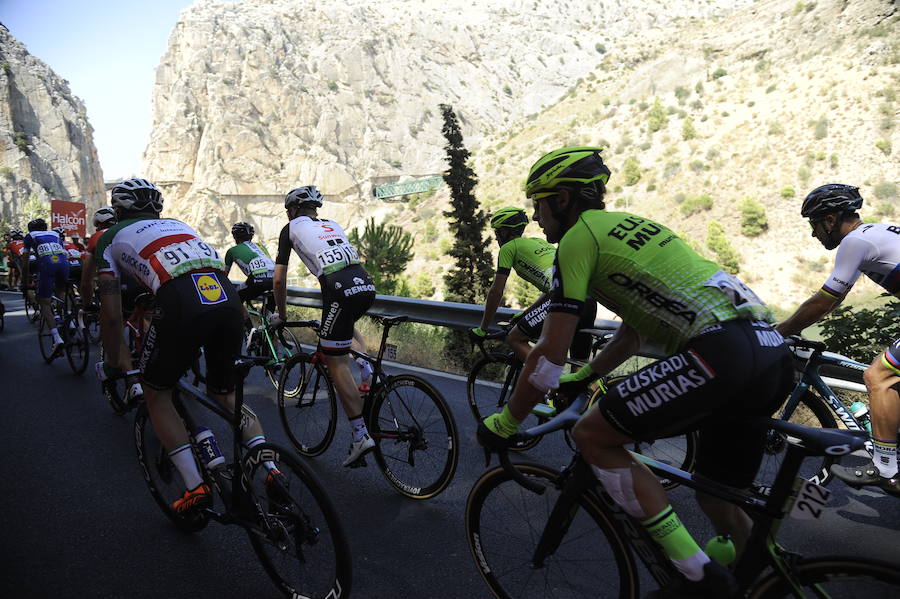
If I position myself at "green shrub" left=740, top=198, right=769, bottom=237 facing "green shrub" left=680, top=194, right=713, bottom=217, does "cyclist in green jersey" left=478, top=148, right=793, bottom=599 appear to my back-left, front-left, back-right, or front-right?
back-left

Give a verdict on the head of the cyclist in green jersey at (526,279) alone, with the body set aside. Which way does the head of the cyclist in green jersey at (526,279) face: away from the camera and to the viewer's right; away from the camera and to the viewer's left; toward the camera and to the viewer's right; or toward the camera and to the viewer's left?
away from the camera and to the viewer's left

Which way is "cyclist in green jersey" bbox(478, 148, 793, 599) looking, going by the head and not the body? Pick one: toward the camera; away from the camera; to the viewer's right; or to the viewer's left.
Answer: to the viewer's left

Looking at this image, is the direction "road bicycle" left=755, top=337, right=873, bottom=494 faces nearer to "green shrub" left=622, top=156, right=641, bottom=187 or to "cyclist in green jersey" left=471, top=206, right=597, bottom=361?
the cyclist in green jersey

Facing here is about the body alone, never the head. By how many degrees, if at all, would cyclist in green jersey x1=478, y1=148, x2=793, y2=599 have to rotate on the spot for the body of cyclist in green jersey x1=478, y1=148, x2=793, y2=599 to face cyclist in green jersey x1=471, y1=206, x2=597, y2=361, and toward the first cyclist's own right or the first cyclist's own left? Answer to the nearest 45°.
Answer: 0° — they already face them

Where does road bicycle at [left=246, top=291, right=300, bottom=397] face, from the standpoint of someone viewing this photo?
facing away from the viewer and to the left of the viewer

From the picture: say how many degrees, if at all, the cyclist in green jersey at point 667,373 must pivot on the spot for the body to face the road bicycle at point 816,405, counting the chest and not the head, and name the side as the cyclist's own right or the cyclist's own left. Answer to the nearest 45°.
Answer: approximately 90° to the cyclist's own right

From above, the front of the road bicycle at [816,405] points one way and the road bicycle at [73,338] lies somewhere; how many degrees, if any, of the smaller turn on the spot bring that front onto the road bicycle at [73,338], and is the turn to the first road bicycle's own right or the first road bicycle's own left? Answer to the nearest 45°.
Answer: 0° — it already faces it

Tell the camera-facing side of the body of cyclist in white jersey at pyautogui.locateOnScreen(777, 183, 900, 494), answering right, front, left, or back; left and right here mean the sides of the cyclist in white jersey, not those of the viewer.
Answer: left

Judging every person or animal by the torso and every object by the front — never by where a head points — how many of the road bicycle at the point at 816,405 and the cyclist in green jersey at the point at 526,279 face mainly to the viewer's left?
2

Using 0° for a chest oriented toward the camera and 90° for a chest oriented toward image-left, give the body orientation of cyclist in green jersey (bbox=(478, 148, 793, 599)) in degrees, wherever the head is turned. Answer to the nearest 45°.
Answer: approximately 135°

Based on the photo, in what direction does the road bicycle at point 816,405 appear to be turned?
to the viewer's left

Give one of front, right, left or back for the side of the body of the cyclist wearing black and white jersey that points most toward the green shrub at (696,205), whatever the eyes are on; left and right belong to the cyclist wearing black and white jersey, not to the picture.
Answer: right

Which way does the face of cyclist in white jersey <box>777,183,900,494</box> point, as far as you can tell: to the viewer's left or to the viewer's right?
to the viewer's left

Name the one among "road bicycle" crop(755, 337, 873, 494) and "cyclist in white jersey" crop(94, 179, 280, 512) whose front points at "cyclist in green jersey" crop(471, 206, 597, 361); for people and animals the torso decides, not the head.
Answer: the road bicycle
